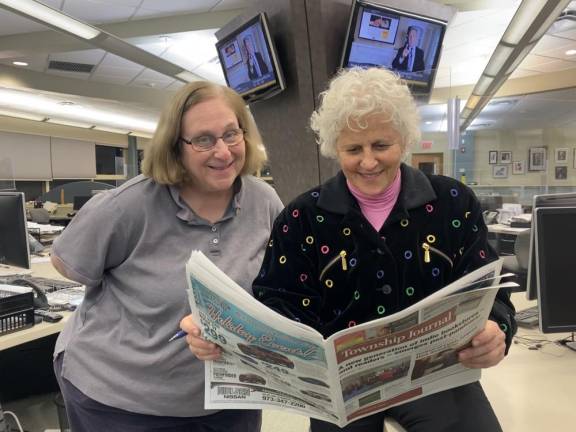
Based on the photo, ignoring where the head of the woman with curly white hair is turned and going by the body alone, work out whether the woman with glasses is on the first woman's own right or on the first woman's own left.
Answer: on the first woman's own right

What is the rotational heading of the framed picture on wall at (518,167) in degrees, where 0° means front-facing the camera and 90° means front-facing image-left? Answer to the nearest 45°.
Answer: approximately 0°

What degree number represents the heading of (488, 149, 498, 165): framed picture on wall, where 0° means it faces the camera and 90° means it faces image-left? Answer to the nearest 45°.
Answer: approximately 0°

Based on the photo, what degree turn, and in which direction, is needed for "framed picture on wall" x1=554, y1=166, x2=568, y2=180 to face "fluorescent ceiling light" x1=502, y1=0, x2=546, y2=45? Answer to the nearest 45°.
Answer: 0° — it already faces it

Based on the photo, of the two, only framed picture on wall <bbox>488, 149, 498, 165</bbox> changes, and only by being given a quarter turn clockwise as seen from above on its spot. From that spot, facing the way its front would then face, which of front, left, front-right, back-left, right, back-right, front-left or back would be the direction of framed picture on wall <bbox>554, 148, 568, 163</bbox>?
back-right

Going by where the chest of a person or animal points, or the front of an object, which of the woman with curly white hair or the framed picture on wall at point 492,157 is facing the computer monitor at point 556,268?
the framed picture on wall

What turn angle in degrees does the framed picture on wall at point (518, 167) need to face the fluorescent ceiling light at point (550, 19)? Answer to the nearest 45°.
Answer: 0° — it already faces it

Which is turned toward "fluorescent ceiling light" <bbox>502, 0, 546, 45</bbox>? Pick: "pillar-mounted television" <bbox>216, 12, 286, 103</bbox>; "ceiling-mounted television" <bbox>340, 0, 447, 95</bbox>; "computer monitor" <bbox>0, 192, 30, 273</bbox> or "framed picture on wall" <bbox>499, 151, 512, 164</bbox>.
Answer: the framed picture on wall

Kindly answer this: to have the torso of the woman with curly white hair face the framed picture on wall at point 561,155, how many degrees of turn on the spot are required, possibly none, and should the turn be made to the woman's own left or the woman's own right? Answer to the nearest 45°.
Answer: approximately 135° to the woman's own left
